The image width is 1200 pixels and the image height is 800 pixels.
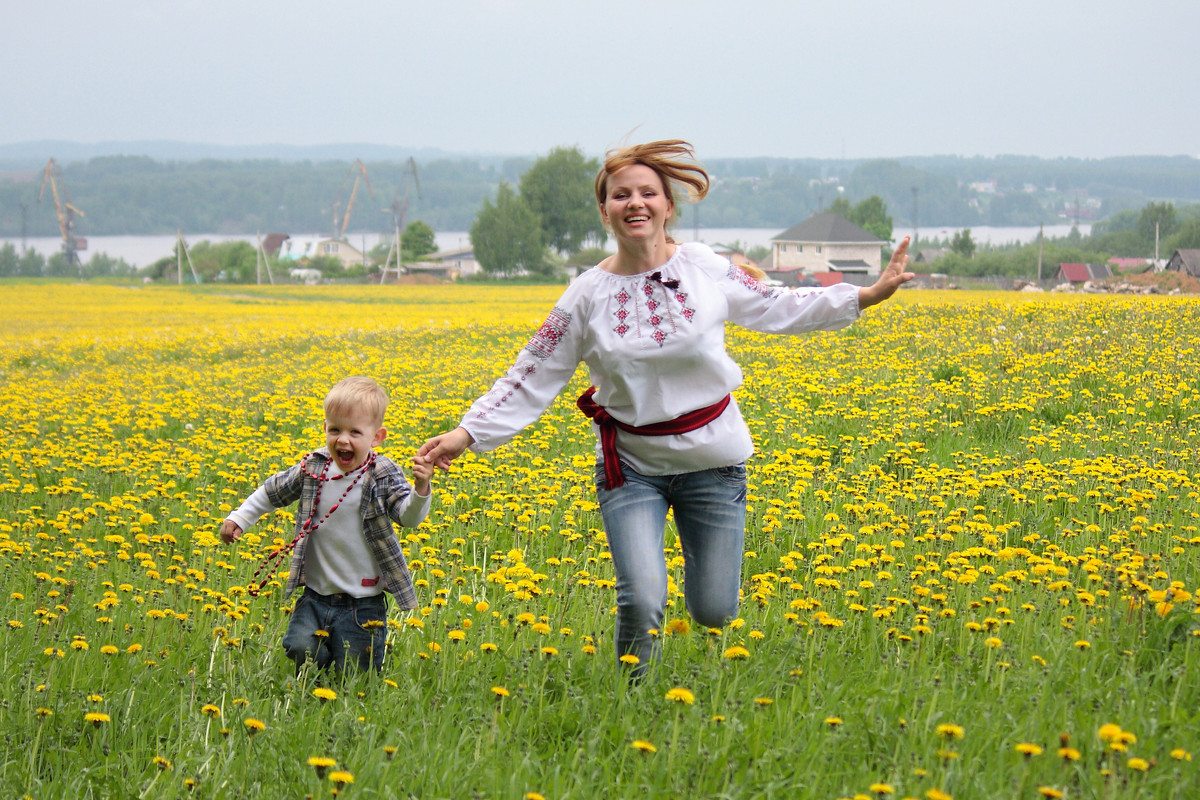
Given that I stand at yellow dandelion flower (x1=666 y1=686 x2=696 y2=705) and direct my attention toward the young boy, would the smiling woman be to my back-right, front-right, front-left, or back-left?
front-right

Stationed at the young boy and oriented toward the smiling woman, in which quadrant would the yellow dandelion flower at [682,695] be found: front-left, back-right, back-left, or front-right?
front-right

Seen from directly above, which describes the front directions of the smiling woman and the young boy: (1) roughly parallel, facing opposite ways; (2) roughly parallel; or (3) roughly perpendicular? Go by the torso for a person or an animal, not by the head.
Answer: roughly parallel

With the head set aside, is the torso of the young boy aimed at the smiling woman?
no

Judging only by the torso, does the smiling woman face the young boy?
no

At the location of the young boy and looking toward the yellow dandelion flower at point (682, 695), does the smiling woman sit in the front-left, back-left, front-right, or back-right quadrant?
front-left

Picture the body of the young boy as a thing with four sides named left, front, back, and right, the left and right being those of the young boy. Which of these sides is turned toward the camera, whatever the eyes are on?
front

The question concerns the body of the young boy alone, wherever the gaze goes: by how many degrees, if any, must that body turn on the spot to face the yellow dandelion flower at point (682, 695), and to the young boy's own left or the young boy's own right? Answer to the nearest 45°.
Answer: approximately 45° to the young boy's own left

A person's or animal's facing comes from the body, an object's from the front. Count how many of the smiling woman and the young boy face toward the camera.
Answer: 2

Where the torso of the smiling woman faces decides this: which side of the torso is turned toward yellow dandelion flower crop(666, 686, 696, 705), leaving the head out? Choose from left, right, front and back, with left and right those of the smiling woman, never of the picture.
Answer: front

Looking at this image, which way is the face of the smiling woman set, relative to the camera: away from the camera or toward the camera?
toward the camera

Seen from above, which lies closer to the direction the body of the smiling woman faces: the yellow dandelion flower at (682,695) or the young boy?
the yellow dandelion flower
